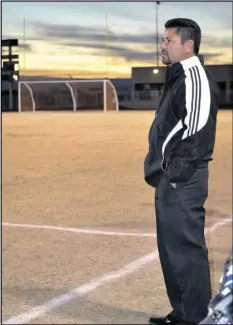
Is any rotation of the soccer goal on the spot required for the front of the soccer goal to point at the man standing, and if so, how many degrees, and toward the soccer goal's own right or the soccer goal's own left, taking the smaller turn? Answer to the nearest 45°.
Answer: approximately 45° to the soccer goal's own left

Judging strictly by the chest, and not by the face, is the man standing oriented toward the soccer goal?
no

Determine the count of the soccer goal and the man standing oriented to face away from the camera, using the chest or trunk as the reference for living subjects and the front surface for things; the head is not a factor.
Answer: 0

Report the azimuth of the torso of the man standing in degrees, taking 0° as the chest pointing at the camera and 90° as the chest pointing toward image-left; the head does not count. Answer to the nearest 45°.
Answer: approximately 90°

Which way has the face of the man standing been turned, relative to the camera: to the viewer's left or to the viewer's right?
to the viewer's left
